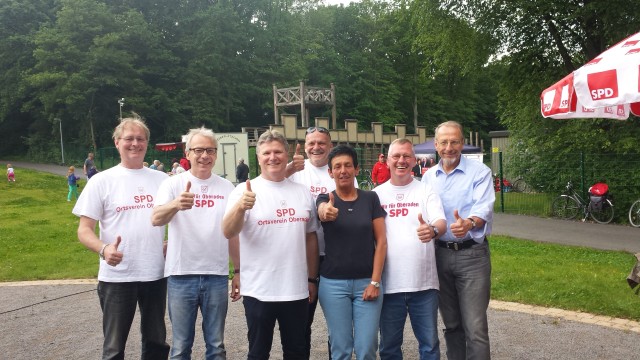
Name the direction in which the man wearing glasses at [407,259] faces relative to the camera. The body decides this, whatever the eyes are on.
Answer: toward the camera

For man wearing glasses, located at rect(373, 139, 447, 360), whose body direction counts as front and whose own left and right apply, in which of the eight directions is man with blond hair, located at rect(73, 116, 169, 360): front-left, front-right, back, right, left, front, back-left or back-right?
right

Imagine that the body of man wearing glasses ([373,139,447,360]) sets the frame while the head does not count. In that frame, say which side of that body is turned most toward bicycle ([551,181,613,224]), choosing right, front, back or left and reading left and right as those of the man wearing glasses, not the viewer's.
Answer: back

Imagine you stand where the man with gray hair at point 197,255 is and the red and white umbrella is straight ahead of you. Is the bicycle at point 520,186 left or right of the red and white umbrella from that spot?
left

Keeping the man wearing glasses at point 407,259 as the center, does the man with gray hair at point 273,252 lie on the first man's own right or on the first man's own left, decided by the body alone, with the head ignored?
on the first man's own right

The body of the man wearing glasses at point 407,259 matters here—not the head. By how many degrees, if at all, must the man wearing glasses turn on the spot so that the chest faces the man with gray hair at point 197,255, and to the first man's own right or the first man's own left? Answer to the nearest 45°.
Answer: approximately 90° to the first man's own right

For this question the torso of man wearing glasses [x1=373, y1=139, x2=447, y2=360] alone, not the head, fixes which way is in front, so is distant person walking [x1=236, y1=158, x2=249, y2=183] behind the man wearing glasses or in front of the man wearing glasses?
behind

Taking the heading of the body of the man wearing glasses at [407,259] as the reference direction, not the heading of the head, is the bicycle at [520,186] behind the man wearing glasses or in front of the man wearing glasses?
behind

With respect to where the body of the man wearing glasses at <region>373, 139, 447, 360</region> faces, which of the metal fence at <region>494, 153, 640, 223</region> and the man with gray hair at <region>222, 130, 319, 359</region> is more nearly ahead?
the man with gray hair

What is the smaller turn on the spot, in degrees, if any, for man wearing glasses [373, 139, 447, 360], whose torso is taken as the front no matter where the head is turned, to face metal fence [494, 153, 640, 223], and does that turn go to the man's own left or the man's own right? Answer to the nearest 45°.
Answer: approximately 180°
